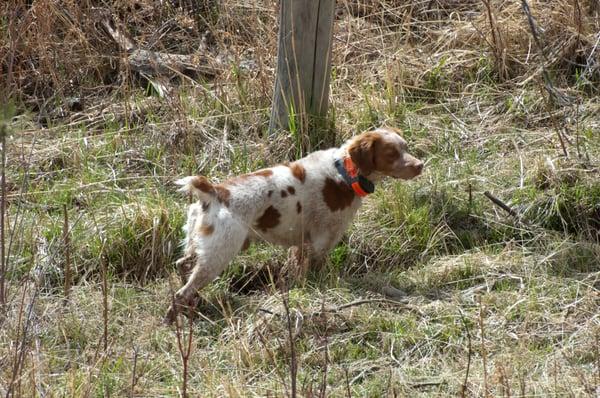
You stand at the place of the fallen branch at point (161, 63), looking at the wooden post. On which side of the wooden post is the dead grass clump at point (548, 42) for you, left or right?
left

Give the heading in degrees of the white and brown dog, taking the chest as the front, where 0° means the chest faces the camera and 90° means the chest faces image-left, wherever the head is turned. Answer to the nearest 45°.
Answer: approximately 270°

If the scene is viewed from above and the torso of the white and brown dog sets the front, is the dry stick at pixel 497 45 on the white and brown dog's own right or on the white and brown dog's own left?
on the white and brown dog's own left

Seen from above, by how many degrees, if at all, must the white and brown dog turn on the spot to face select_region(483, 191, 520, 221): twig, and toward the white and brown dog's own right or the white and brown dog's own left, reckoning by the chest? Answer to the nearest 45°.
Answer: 0° — it already faces it

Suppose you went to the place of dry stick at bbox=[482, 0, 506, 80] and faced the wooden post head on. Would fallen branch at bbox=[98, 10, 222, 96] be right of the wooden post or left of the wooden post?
right

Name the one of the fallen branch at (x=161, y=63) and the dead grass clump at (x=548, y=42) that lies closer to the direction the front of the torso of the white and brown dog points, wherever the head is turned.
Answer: the dead grass clump

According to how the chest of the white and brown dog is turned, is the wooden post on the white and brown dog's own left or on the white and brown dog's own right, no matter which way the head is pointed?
on the white and brown dog's own left

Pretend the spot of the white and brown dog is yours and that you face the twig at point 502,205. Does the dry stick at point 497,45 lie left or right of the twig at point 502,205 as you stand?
left

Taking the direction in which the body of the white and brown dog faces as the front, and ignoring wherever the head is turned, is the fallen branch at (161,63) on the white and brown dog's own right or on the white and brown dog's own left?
on the white and brown dog's own left
